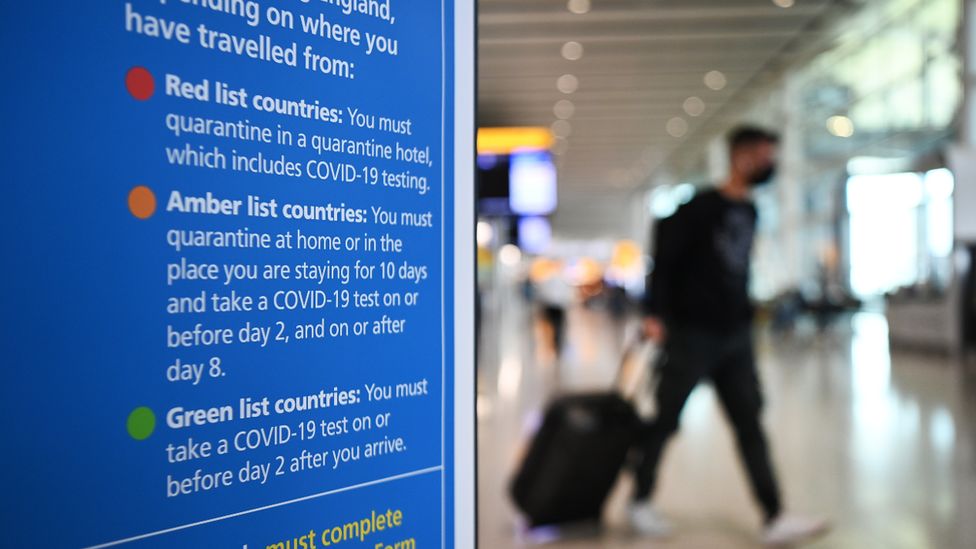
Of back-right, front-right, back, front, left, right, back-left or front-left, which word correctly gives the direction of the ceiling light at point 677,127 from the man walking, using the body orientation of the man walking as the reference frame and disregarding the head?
back-left

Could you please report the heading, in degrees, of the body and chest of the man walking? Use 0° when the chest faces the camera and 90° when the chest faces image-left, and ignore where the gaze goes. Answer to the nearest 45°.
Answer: approximately 315°

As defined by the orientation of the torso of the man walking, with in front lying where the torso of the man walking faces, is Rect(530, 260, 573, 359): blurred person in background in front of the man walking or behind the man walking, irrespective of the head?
behind

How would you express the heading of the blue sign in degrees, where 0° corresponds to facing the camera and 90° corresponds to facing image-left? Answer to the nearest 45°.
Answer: approximately 315°

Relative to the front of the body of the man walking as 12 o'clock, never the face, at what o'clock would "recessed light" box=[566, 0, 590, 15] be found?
The recessed light is roughly at 7 o'clock from the man walking.

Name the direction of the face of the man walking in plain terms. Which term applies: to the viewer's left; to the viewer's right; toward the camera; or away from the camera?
to the viewer's right

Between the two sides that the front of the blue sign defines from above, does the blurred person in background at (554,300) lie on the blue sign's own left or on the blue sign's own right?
on the blue sign's own left
